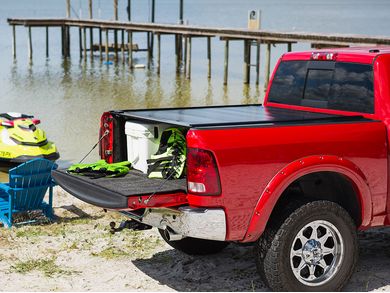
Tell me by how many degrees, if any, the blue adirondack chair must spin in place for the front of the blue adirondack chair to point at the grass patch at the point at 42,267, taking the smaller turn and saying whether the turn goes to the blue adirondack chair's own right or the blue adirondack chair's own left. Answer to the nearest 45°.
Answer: approximately 135° to the blue adirondack chair's own left

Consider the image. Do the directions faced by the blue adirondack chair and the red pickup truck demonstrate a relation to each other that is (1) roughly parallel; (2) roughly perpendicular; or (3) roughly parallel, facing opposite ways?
roughly perpendicular

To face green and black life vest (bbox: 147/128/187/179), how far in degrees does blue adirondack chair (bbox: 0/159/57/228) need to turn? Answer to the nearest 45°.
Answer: approximately 180°

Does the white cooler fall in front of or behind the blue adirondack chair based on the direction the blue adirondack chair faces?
behind

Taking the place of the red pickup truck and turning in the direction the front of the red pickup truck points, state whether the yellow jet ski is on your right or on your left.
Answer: on your left

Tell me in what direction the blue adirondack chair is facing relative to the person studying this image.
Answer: facing away from the viewer and to the left of the viewer

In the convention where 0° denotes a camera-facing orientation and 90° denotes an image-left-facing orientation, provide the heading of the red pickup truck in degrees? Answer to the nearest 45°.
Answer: approximately 225°

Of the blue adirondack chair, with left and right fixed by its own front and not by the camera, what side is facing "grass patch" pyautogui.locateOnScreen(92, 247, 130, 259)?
back

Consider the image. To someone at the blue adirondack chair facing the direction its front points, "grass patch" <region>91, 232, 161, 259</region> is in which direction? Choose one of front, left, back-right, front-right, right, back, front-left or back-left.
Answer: back
